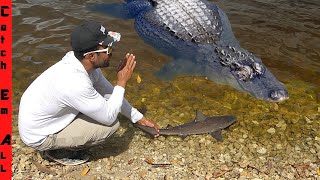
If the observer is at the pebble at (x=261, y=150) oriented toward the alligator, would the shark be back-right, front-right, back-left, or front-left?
front-left

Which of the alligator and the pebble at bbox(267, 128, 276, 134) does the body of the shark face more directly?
the pebble

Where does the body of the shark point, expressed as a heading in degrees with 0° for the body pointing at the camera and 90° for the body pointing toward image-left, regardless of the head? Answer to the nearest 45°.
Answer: approximately 270°

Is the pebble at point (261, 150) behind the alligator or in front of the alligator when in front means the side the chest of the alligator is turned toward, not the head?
in front

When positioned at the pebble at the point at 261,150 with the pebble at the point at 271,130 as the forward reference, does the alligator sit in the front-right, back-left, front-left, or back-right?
front-left

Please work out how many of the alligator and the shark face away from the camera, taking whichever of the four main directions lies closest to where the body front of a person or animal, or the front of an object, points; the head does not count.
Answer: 0

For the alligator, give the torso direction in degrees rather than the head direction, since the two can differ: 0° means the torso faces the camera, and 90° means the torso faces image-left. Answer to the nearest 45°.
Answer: approximately 315°

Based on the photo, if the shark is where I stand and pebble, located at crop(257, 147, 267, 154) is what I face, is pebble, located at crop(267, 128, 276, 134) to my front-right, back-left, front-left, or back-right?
front-left

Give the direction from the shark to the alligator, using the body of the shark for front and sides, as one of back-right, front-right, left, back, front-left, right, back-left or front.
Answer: left

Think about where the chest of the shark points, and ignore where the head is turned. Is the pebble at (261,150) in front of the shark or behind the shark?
in front

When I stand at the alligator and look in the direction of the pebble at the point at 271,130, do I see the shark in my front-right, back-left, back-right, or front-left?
front-right

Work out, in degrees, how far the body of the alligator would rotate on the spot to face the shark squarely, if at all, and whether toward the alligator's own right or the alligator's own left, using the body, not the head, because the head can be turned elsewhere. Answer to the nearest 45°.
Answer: approximately 45° to the alligator's own right
